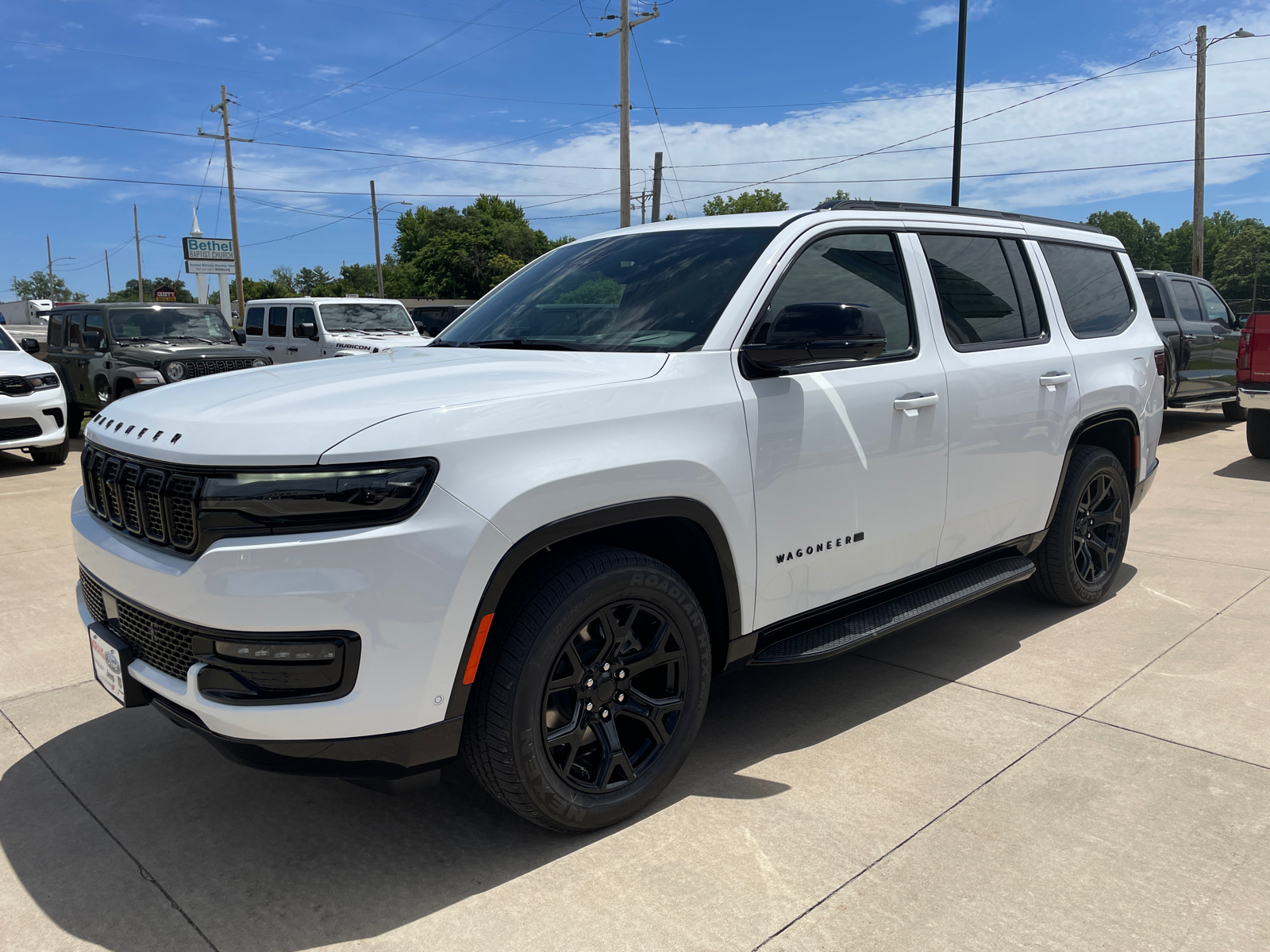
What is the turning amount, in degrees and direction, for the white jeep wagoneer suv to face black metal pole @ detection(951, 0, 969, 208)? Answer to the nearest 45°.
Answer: approximately 135° to its right

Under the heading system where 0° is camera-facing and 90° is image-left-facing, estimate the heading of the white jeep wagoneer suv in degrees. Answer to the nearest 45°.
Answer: approximately 45°

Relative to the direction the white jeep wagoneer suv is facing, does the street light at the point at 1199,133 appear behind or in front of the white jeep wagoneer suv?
behind

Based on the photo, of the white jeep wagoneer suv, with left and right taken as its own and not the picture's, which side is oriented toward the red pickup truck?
back
